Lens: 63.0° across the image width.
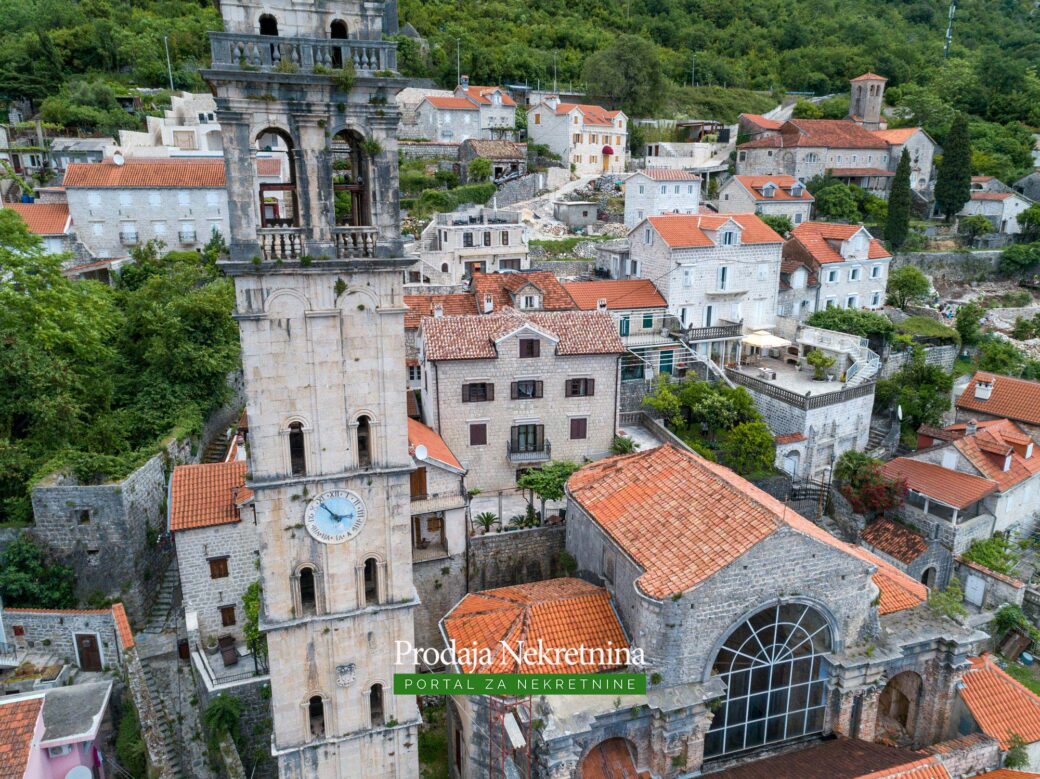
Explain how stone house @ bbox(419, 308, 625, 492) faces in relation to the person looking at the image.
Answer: facing the viewer

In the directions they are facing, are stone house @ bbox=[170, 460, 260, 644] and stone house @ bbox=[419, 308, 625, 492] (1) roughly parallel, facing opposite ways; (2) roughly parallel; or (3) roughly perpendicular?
roughly parallel

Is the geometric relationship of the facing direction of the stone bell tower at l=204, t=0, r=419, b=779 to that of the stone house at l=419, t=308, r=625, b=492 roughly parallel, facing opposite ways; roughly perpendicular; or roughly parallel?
roughly parallel

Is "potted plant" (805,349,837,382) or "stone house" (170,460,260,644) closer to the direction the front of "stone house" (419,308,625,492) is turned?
the stone house

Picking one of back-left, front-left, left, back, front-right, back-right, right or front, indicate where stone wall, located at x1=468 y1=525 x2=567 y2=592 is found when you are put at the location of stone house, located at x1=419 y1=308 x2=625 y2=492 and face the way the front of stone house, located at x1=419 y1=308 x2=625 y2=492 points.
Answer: front

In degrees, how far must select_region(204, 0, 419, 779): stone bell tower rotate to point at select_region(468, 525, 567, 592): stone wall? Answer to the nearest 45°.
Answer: approximately 135° to its left

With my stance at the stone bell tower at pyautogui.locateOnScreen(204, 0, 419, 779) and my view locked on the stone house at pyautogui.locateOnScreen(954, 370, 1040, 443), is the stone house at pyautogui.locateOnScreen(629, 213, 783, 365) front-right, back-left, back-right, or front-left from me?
front-left

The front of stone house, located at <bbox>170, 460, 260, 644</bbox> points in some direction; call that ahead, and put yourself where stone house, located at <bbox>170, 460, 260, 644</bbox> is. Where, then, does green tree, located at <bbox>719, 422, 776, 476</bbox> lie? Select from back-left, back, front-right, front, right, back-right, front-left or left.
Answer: left

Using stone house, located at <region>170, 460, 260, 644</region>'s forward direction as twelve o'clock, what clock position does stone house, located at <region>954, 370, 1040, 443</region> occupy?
stone house, located at <region>954, 370, 1040, 443</region> is roughly at 9 o'clock from stone house, located at <region>170, 460, 260, 644</region>.

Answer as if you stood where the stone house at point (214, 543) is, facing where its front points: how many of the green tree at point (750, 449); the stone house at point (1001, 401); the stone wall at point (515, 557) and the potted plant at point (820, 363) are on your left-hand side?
4

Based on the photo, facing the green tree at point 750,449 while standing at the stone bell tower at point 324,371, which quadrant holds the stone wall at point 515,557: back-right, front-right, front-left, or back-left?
front-left

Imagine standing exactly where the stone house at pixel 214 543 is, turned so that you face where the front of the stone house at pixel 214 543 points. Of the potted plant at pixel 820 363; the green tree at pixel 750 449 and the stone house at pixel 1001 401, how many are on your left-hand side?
3

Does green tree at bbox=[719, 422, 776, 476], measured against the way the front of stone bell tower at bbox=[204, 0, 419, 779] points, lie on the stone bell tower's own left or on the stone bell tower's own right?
on the stone bell tower's own left

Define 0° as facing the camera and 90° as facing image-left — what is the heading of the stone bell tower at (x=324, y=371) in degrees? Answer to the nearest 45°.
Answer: approximately 0°
